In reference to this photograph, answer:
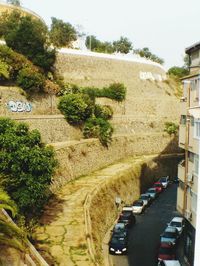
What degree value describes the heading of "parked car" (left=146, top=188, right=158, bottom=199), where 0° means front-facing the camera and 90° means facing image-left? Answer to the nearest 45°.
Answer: approximately 45°

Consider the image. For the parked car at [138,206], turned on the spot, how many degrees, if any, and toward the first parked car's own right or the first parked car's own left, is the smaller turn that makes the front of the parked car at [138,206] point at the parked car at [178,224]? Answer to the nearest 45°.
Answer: approximately 90° to the first parked car's own left

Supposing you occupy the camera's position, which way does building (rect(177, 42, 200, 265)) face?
facing to the left of the viewer

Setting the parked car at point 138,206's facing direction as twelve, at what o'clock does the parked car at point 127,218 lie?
the parked car at point 127,218 is roughly at 11 o'clock from the parked car at point 138,206.

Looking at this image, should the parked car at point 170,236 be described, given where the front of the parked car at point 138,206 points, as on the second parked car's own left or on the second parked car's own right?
on the second parked car's own left

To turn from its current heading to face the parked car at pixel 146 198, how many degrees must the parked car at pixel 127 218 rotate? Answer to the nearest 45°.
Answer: approximately 135° to its right

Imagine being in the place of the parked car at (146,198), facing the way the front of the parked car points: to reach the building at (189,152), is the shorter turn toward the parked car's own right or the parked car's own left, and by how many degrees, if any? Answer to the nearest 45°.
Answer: approximately 45° to the parked car's own left
